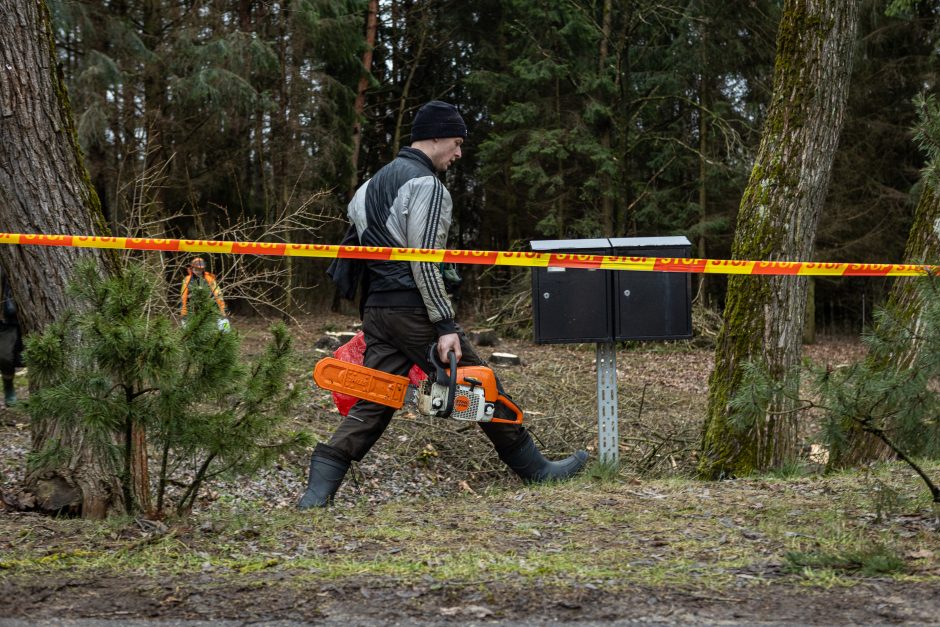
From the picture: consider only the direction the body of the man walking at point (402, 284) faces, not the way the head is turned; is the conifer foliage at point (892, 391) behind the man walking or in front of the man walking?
in front

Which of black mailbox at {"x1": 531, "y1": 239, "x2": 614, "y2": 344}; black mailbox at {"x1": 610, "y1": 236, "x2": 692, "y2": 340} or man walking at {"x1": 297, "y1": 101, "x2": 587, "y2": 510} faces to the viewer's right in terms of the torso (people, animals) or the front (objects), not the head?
the man walking

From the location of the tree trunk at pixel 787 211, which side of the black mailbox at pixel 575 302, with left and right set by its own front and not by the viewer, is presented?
left

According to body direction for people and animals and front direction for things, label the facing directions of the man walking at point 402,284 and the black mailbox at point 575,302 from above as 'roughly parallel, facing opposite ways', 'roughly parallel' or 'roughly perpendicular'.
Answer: roughly perpendicular

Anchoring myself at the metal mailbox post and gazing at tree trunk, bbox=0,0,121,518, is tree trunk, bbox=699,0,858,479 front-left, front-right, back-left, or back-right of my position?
back-left

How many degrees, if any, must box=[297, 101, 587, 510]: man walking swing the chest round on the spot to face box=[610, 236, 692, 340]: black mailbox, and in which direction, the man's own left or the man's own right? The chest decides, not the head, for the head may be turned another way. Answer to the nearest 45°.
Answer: approximately 45° to the man's own left

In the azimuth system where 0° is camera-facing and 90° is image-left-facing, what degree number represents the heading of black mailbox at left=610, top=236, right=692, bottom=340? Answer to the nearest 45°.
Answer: approximately 0°

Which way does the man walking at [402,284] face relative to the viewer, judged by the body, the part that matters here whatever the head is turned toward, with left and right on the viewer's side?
facing to the right of the viewer

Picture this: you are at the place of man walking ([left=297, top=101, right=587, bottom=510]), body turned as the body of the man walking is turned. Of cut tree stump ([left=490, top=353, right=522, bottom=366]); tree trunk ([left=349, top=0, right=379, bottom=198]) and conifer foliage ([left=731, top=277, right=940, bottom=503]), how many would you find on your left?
2

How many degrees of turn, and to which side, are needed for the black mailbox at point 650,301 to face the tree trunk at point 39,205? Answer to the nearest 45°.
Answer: approximately 45° to its right

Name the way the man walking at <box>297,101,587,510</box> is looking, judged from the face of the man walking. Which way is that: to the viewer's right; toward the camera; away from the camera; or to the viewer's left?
to the viewer's right

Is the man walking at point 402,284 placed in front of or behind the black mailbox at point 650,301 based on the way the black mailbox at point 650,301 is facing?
in front

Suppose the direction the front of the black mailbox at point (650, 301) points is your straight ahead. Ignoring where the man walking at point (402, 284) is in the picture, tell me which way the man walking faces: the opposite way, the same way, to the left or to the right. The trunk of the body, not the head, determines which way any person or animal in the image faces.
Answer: to the left
